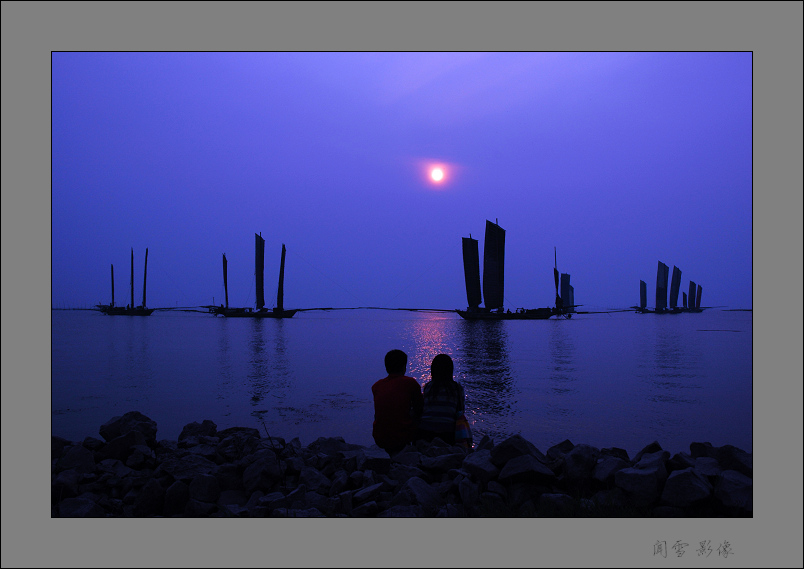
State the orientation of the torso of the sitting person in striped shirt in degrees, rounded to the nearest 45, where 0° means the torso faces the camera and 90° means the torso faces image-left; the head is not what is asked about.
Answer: approximately 180°

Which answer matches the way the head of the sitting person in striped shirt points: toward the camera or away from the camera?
away from the camera

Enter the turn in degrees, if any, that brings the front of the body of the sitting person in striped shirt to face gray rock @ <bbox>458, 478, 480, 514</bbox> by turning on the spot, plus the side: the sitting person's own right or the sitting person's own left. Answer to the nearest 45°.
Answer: approximately 180°

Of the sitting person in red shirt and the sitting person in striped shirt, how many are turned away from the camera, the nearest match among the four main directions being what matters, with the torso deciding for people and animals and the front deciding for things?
2

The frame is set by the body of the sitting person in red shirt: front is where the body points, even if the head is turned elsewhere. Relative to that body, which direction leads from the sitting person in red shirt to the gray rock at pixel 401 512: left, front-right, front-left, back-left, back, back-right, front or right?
back

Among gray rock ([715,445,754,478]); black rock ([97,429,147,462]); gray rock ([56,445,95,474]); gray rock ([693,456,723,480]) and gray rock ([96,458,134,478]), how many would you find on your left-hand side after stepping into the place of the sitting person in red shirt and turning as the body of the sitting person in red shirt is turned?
3

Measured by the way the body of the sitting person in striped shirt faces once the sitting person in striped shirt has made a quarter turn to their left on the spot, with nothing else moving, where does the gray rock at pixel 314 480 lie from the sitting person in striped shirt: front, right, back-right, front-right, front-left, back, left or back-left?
front-left

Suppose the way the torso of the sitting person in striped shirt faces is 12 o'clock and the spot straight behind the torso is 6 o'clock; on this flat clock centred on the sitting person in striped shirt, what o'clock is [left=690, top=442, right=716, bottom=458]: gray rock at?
The gray rock is roughly at 3 o'clock from the sitting person in striped shirt.

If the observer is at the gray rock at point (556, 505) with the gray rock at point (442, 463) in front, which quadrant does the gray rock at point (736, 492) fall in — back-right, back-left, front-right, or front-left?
back-right

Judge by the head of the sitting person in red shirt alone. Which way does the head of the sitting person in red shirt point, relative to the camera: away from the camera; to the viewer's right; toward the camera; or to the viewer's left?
away from the camera

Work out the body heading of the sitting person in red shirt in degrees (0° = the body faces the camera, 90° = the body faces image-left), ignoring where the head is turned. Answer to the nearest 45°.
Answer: approximately 180°

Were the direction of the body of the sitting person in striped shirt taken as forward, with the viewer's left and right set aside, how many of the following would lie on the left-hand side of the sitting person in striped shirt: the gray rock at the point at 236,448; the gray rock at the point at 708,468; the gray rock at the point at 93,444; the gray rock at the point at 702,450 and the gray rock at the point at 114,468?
3

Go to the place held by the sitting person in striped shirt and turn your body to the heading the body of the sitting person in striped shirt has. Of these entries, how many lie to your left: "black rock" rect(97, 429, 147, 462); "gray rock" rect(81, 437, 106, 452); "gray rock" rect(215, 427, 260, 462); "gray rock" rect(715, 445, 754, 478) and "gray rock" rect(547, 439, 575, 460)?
3
